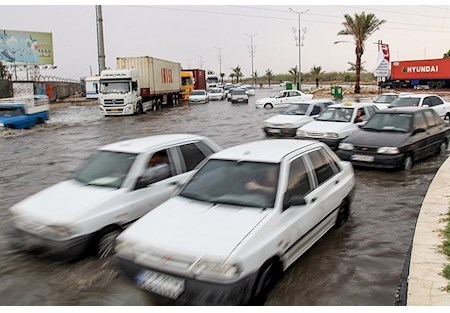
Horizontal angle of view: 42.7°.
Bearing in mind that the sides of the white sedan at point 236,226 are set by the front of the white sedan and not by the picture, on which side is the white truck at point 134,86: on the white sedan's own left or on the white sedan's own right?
on the white sedan's own right

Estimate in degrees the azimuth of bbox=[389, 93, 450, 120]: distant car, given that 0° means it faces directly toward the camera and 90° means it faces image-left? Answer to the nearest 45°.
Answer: approximately 45°

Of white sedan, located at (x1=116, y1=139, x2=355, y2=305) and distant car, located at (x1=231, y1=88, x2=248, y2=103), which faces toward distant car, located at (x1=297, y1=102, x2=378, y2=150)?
distant car, located at (x1=231, y1=88, x2=248, y2=103)

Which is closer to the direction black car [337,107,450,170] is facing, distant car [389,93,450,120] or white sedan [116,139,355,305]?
the white sedan

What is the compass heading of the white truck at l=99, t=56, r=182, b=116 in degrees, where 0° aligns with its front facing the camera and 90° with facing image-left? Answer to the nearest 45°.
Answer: approximately 45°

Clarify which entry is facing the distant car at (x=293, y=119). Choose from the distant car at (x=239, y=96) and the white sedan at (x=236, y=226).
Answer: the distant car at (x=239, y=96)

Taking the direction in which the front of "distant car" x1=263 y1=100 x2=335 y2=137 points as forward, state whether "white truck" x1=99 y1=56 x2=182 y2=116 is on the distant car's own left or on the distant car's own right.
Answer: on the distant car's own right

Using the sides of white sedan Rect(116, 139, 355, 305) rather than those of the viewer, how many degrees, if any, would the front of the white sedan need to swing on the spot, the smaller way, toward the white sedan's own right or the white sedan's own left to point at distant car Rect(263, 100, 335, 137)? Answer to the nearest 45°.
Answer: approximately 135° to the white sedan's own right

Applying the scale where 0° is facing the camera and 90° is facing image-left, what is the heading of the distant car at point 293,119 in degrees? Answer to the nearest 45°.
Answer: approximately 45°

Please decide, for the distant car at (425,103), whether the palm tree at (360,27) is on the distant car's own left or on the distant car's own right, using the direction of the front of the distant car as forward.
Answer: on the distant car's own right

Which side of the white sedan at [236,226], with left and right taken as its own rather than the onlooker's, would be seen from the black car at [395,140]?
back
